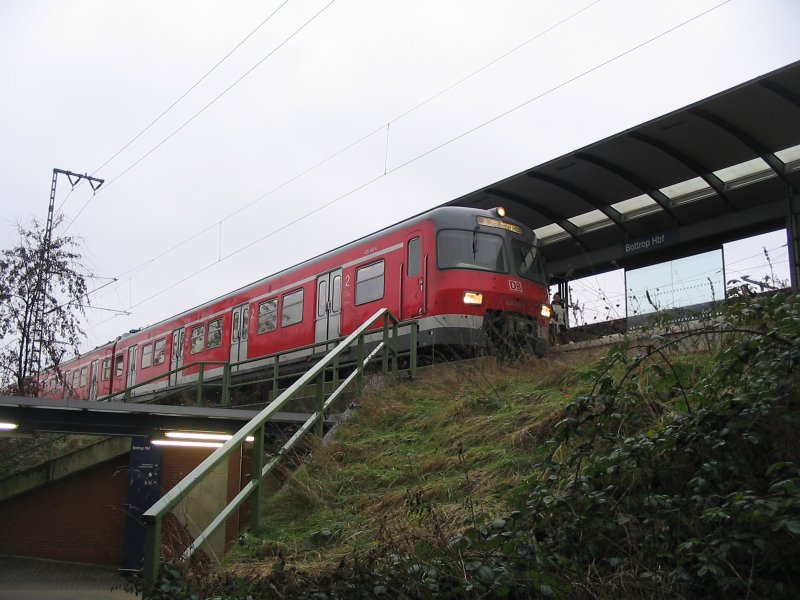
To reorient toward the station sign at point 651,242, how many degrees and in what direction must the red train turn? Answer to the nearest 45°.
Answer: approximately 45° to its left

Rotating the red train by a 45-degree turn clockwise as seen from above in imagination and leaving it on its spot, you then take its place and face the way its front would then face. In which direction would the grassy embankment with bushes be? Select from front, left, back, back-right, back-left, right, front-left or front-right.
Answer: front

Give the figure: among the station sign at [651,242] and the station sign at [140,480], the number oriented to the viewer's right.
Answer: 0

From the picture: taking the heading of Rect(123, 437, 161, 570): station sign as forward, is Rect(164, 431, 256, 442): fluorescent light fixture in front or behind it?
in front

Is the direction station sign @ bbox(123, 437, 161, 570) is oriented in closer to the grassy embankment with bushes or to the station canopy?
the grassy embankment with bushes

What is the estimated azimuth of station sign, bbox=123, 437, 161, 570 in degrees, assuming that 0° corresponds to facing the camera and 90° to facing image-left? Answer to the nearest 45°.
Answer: approximately 0°

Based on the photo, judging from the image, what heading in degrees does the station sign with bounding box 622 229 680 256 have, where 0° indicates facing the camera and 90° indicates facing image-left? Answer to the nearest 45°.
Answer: approximately 45°

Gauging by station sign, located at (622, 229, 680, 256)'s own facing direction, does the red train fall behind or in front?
in front

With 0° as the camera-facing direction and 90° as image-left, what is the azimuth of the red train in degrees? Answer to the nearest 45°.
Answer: approximately 315°
